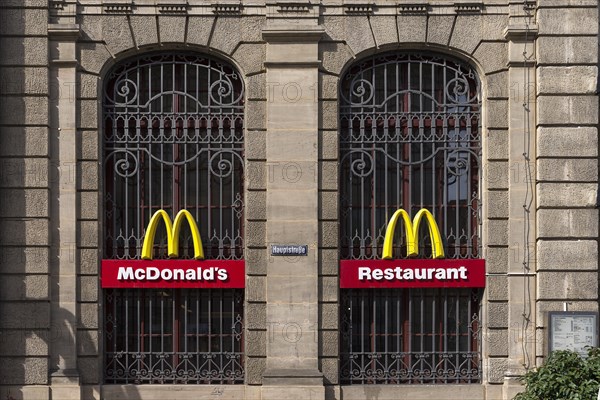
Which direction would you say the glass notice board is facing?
toward the camera

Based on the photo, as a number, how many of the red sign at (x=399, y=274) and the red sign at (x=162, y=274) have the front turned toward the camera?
2

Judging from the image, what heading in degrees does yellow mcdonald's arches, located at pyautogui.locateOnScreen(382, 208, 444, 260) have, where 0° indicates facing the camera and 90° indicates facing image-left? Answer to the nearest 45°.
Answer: approximately 0°

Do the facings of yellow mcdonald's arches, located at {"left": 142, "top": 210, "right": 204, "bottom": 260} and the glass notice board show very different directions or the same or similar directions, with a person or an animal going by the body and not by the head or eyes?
same or similar directions

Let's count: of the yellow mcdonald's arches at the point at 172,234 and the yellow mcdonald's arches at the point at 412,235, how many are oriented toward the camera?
2

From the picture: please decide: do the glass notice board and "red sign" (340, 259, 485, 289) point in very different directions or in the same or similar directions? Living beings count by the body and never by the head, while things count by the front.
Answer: same or similar directions

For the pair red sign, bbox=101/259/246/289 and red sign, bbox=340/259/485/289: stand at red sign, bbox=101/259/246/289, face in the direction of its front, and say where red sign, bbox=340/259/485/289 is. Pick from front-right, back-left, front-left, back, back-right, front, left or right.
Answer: left

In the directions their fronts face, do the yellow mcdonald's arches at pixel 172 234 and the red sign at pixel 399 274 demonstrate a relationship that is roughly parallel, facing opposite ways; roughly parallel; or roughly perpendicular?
roughly parallel

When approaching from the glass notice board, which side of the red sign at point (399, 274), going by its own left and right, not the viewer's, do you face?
left

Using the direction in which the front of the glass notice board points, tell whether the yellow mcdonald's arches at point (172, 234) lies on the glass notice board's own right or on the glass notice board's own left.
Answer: on the glass notice board's own right

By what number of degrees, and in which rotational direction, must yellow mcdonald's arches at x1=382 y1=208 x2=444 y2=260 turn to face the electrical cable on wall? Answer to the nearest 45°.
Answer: approximately 90° to its left

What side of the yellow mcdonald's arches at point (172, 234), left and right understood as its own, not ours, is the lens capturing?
front

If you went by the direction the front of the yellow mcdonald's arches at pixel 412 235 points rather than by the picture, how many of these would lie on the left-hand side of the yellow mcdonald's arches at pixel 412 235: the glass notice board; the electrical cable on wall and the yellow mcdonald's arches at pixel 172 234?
2
